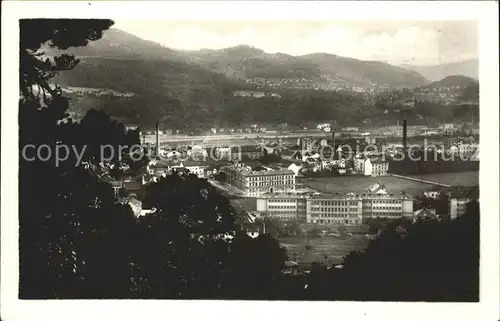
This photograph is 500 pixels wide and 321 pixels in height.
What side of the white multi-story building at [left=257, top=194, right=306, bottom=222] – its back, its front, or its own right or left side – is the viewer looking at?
front

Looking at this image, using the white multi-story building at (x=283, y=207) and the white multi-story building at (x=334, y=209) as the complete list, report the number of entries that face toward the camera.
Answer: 2

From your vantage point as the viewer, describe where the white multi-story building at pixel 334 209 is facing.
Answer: facing the viewer
